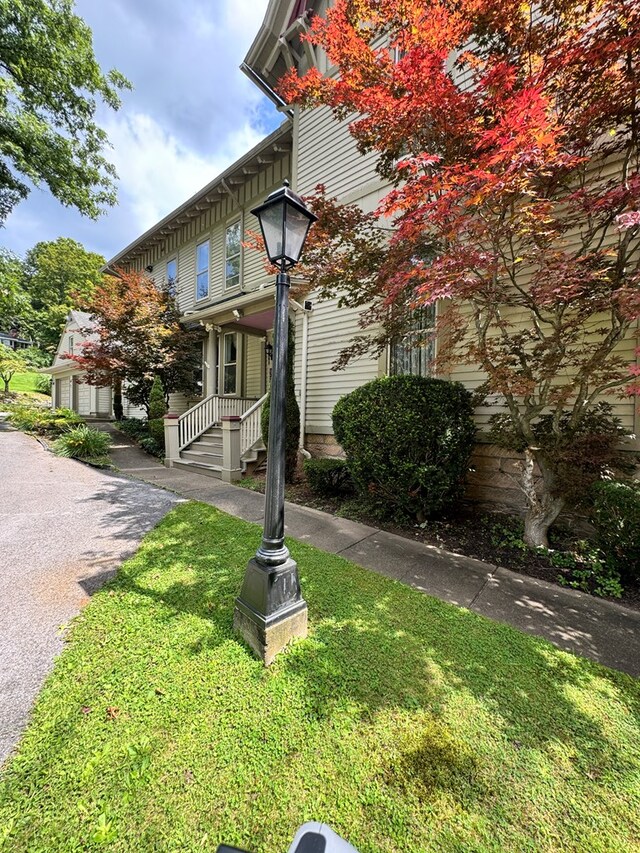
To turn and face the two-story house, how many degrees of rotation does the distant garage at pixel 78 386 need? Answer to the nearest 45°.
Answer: approximately 45° to its left

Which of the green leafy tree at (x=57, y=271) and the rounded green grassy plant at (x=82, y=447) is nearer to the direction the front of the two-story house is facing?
the rounded green grassy plant

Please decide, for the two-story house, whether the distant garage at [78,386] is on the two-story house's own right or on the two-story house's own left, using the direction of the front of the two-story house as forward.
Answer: on the two-story house's own right

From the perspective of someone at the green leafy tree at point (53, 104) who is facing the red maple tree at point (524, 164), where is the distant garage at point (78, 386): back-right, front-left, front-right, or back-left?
back-left

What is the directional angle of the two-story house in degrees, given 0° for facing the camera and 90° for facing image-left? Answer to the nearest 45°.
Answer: approximately 45°

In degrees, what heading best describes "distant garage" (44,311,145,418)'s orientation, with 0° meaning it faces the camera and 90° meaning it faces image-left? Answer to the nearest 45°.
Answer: approximately 45°

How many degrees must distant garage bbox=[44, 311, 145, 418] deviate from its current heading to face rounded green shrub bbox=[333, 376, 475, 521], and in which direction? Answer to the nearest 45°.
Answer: approximately 45° to its left

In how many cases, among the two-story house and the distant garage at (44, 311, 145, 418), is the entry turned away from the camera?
0
